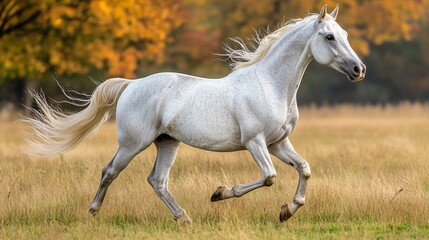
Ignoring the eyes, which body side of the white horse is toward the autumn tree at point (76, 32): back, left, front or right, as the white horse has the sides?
left

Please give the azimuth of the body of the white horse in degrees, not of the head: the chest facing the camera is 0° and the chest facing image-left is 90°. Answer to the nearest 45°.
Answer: approximately 270°
